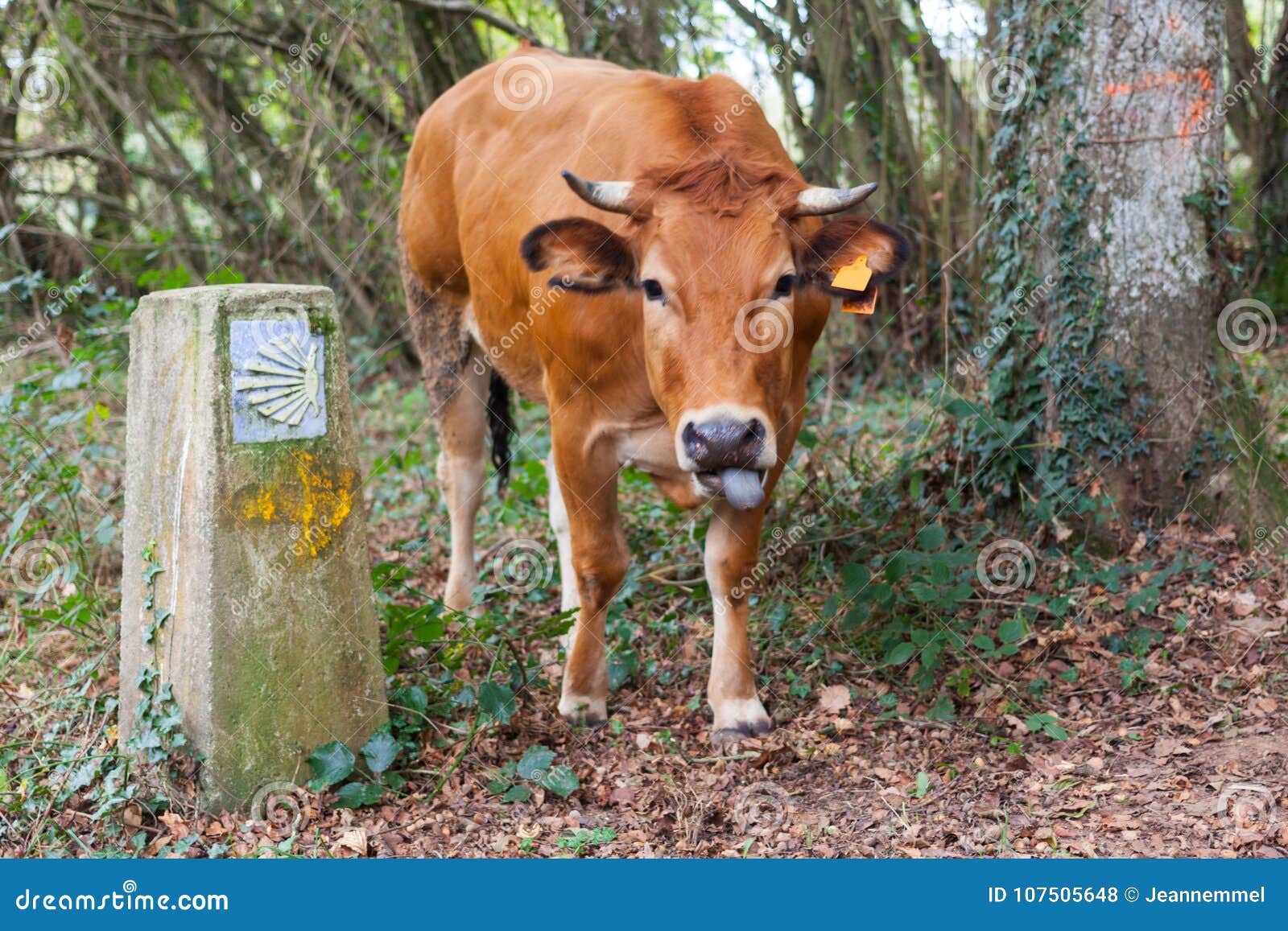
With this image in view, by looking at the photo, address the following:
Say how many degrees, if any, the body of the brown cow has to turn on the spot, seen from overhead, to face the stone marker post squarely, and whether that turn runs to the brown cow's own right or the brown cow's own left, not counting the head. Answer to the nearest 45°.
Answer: approximately 90° to the brown cow's own right

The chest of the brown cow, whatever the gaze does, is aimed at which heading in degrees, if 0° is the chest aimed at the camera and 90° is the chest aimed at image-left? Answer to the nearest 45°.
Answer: approximately 315°
